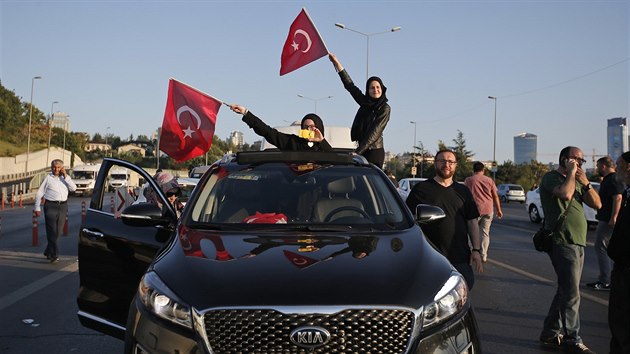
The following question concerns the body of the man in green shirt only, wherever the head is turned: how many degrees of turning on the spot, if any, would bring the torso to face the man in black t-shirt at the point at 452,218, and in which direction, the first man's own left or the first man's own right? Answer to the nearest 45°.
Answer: approximately 90° to the first man's own right

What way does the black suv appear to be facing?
toward the camera

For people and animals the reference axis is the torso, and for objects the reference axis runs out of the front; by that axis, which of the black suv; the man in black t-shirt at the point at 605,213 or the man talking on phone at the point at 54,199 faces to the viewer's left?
the man in black t-shirt

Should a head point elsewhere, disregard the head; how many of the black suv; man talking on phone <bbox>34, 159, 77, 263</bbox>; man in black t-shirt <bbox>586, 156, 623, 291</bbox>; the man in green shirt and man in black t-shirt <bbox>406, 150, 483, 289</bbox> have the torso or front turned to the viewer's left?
1

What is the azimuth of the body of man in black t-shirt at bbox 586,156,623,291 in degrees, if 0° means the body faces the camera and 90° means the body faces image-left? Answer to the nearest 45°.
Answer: approximately 90°

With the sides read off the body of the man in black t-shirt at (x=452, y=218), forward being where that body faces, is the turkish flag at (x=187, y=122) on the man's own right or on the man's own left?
on the man's own right

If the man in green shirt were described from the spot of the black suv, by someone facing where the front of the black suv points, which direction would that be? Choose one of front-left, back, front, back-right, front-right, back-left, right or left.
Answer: back-left

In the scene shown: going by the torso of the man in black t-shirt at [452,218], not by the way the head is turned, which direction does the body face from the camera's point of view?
toward the camera

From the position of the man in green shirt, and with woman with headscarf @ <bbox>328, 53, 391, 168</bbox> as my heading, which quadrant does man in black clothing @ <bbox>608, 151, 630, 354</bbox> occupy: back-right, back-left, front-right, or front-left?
back-left
